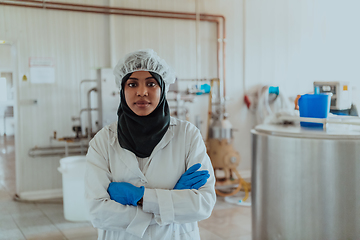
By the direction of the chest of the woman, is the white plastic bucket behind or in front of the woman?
behind

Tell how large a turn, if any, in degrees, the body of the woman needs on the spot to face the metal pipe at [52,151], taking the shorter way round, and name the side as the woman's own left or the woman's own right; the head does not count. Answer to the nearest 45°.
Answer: approximately 180°

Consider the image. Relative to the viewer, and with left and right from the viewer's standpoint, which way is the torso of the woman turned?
facing the viewer

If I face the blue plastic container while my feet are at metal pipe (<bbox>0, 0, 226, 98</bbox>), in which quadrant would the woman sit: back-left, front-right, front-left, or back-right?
front-right

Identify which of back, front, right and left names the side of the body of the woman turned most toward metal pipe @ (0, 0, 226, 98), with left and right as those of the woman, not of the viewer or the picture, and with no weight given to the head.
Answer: back

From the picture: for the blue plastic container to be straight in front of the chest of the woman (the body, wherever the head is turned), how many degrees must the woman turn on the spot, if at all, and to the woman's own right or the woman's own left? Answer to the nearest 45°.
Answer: approximately 135° to the woman's own left
